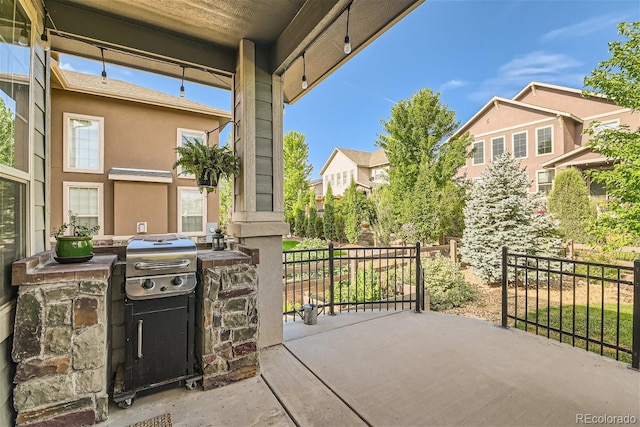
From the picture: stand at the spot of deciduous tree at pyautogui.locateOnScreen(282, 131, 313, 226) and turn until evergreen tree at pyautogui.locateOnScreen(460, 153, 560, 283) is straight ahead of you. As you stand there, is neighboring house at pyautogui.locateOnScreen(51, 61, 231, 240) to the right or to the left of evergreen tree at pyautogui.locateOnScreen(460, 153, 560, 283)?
right

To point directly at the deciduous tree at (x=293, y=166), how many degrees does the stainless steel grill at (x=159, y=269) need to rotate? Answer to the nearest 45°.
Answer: approximately 135° to its left

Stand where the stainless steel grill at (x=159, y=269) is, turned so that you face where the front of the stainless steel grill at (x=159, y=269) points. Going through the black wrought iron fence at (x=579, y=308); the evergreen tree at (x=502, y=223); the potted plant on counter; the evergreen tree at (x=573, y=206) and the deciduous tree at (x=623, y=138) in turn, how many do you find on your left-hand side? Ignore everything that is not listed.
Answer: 4

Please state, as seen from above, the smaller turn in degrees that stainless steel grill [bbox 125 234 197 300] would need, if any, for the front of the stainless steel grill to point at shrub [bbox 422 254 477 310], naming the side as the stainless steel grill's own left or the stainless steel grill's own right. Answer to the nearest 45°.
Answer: approximately 90° to the stainless steel grill's own left

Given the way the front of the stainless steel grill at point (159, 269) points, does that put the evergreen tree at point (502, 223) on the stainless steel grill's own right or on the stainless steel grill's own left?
on the stainless steel grill's own left

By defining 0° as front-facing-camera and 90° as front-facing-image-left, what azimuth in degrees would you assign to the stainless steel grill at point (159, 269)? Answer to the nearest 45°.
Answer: approximately 0°

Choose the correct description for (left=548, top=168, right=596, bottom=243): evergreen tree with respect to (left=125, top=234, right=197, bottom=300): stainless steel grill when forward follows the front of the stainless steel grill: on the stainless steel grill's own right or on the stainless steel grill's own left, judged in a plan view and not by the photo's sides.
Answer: on the stainless steel grill's own left

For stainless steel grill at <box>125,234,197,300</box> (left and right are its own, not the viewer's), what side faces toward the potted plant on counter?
right

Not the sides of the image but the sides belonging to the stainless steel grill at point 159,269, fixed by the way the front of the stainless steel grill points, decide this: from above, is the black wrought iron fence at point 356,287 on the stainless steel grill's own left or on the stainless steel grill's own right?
on the stainless steel grill's own left

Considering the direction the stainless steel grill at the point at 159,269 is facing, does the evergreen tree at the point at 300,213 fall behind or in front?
behind

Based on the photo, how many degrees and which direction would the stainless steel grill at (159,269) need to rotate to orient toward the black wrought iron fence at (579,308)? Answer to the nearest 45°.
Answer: approximately 90° to its left

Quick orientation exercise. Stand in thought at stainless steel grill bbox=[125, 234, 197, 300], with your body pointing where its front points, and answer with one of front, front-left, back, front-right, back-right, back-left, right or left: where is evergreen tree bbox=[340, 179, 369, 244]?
back-left
